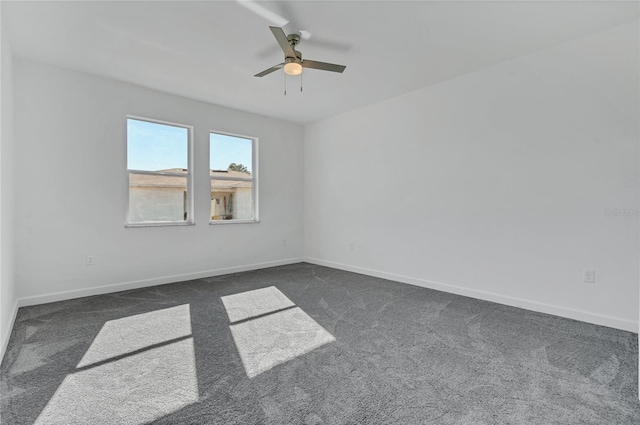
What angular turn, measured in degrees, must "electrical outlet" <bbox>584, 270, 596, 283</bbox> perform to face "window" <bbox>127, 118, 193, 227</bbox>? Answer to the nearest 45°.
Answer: approximately 45° to its right

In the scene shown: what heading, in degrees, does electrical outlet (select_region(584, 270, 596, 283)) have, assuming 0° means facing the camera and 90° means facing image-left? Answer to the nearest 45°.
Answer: approximately 0°

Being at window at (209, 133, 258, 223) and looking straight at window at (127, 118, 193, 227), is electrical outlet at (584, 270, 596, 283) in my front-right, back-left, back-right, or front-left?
back-left

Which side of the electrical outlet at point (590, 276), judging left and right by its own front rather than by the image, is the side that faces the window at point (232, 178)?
right

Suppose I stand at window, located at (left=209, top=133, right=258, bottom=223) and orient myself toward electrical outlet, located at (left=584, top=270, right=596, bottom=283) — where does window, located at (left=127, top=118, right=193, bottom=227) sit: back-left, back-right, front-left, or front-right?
back-right
